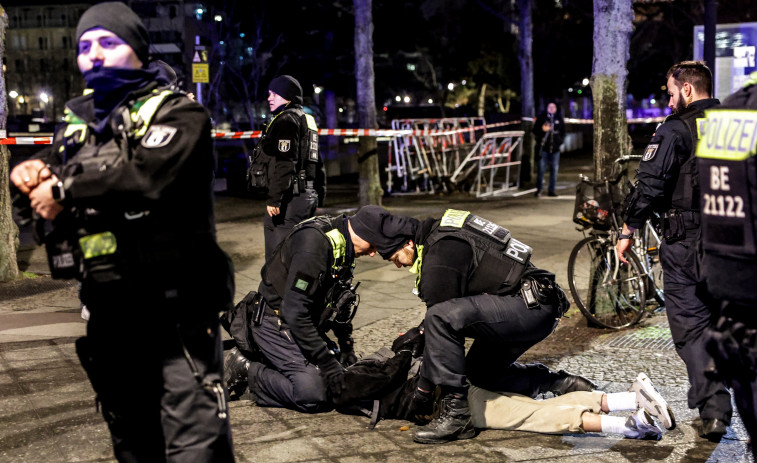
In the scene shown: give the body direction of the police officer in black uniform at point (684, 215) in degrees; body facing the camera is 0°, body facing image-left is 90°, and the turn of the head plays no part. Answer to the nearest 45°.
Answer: approximately 90°

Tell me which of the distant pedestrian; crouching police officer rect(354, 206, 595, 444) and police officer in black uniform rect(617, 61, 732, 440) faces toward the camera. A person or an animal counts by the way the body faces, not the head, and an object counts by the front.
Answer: the distant pedestrian

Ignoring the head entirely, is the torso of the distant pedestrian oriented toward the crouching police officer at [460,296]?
yes

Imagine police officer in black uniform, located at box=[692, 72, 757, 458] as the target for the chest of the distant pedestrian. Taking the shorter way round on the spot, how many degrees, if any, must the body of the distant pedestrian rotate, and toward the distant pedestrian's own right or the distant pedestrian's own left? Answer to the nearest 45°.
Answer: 0° — they already face them

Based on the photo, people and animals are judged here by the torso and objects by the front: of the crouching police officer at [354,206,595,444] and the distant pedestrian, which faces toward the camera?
the distant pedestrian

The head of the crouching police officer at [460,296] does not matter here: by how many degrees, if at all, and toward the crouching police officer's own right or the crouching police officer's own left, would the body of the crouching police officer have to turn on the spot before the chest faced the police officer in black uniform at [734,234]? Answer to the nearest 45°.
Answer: approximately 135° to the crouching police officer's own left

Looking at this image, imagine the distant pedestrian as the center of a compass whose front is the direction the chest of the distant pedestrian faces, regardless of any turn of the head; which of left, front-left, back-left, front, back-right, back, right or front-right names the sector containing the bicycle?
front

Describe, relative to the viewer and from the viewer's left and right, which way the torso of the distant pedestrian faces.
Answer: facing the viewer

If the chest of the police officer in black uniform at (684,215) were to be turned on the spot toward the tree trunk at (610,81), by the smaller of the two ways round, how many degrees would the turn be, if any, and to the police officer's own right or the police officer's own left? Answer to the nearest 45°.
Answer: approximately 90° to the police officer's own right

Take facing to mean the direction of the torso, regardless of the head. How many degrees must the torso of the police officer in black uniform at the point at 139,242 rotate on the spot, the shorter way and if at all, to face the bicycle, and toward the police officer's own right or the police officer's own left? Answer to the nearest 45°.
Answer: approximately 180°

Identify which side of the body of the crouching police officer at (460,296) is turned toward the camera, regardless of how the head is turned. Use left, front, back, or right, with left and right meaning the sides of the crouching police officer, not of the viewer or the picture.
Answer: left

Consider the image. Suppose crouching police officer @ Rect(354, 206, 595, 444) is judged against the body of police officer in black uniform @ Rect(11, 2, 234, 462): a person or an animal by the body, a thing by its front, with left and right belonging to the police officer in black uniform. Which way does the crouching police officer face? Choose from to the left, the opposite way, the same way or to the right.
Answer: to the right

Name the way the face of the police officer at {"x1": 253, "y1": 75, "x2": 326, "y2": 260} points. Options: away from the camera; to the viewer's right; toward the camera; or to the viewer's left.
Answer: to the viewer's left

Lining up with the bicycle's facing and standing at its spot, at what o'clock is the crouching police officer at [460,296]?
The crouching police officer is roughly at 11 o'clock from the bicycle.

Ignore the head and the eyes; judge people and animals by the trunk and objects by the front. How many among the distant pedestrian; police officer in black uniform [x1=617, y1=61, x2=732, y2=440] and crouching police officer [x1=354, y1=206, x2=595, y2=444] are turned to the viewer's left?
2

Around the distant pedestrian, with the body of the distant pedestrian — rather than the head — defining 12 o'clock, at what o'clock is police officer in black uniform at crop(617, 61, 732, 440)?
The police officer in black uniform is roughly at 12 o'clock from the distant pedestrian.

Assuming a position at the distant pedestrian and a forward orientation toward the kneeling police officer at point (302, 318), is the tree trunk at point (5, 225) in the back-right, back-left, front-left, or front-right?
front-right
